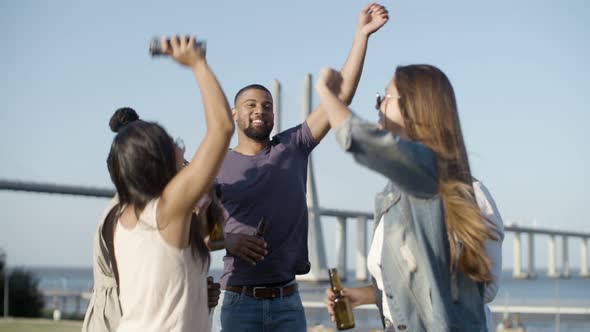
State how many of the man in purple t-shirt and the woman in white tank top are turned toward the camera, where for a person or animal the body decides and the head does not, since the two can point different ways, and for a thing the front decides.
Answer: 1

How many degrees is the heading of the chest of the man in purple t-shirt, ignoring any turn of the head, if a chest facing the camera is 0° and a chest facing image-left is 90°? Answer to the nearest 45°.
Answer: approximately 0°

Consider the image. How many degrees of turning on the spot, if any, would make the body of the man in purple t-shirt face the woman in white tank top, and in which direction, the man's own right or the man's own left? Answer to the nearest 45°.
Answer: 0° — they already face them

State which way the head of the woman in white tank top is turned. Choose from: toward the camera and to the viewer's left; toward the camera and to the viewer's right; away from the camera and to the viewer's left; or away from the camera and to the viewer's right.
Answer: away from the camera and to the viewer's right

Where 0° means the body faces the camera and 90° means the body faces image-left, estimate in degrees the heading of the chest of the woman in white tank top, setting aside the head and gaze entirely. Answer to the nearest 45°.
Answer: approximately 225°
